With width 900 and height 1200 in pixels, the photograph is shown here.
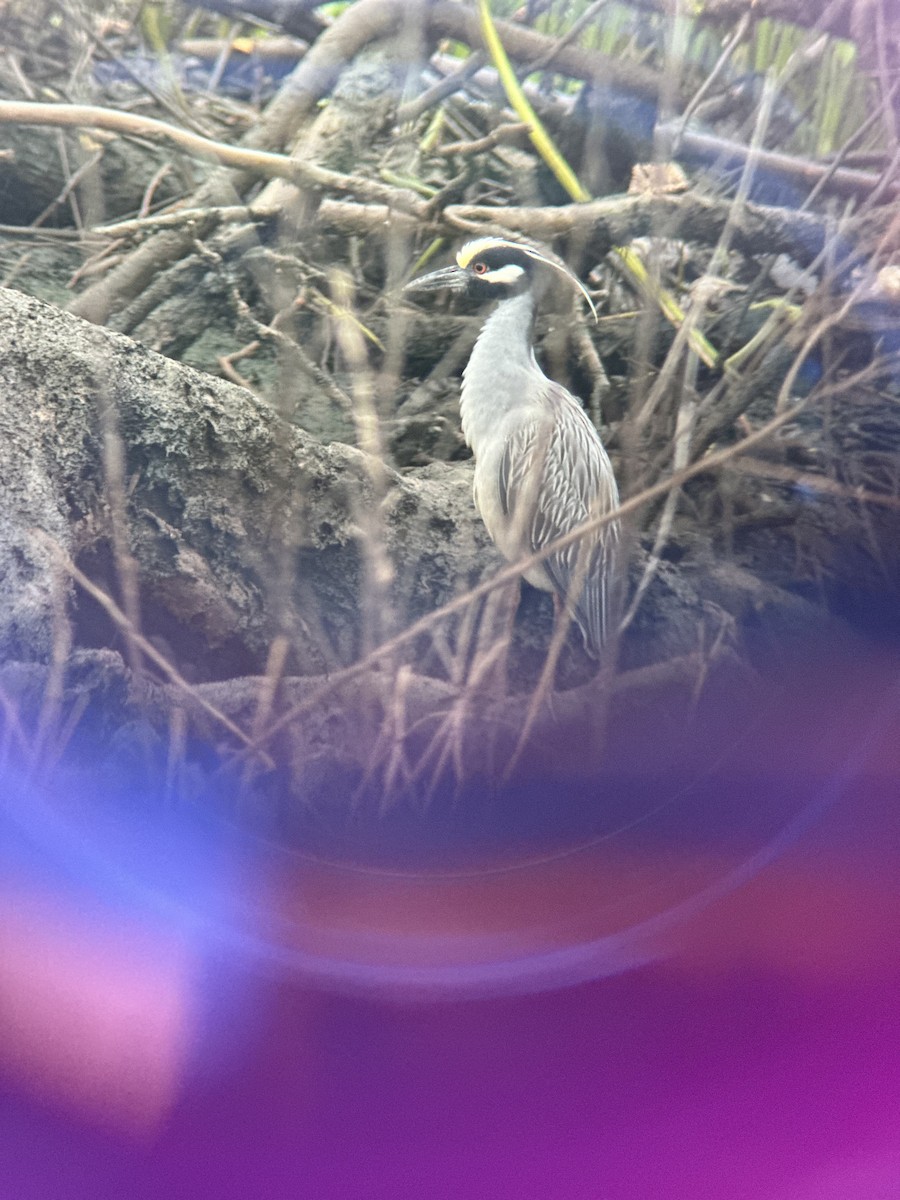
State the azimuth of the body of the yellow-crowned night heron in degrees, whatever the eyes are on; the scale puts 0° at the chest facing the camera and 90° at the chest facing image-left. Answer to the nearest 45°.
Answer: approximately 90°
